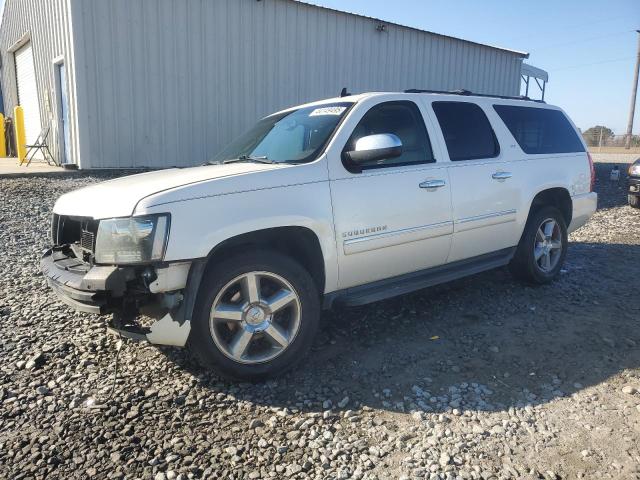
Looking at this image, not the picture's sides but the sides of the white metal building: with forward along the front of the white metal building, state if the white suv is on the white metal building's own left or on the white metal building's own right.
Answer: on the white metal building's own left

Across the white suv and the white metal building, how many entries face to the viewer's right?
0

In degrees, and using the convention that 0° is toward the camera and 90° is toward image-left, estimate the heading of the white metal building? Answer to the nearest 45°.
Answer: approximately 45°

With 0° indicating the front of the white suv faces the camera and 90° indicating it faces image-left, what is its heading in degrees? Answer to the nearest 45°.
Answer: approximately 45°

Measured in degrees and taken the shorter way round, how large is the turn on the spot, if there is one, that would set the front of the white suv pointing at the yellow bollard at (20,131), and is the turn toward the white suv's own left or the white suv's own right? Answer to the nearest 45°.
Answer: approximately 90° to the white suv's own right

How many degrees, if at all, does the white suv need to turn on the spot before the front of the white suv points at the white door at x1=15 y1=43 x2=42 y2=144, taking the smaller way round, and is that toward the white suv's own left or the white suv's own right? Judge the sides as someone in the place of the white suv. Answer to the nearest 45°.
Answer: approximately 90° to the white suv's own right

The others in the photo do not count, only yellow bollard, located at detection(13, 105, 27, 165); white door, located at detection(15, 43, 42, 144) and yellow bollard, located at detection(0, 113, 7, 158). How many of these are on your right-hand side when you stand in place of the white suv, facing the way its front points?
3
